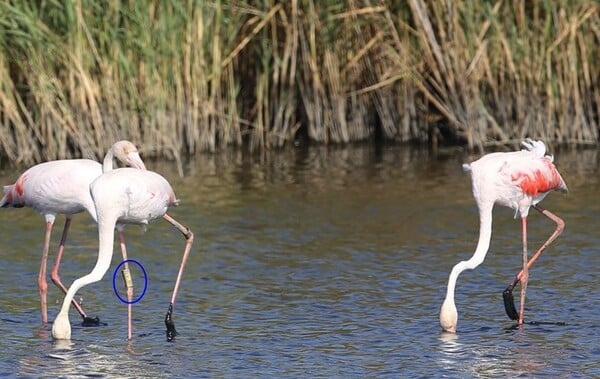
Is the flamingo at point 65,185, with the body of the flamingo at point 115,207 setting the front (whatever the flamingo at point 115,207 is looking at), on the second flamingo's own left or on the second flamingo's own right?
on the second flamingo's own right

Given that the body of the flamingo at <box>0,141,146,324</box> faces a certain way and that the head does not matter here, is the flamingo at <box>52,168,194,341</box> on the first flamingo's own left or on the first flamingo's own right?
on the first flamingo's own right

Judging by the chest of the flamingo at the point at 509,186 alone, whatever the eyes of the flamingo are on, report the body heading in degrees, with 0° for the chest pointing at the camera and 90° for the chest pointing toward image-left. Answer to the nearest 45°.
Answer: approximately 90°

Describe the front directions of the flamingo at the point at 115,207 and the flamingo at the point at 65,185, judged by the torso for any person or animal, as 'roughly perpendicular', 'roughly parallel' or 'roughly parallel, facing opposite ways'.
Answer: roughly parallel, facing opposite ways

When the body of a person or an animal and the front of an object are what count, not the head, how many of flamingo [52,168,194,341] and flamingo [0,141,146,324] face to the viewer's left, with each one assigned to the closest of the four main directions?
1

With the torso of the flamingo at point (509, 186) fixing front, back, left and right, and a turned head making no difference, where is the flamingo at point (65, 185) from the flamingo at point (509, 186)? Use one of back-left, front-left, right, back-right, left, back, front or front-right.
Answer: front

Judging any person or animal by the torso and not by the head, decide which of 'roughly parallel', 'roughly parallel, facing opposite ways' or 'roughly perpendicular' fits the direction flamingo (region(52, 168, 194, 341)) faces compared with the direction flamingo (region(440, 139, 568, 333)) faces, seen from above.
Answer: roughly parallel

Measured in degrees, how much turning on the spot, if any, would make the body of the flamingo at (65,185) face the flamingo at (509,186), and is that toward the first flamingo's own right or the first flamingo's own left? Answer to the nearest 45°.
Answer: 0° — it already faces it

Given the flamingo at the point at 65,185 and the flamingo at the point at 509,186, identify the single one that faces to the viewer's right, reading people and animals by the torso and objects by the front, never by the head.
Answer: the flamingo at the point at 65,185

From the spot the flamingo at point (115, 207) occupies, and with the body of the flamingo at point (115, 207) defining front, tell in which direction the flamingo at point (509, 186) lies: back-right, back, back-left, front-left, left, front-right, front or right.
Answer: back

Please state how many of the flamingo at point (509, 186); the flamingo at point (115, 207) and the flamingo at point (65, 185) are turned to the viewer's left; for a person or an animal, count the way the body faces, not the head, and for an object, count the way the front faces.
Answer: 2

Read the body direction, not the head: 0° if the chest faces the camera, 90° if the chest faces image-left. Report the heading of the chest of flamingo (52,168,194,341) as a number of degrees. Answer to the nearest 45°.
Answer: approximately 90°

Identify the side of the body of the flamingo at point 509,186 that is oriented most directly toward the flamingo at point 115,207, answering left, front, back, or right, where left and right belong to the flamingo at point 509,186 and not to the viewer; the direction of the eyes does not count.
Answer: front

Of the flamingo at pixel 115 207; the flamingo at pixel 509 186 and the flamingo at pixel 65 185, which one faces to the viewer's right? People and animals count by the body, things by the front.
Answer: the flamingo at pixel 65 185

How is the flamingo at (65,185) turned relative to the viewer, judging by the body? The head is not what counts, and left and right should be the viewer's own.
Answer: facing to the right of the viewer
